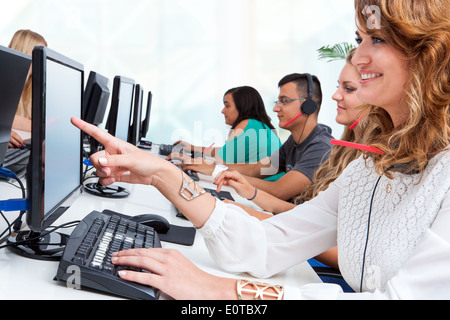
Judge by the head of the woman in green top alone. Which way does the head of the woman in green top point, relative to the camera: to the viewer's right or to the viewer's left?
to the viewer's left

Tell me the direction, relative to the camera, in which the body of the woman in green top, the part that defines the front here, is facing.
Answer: to the viewer's left

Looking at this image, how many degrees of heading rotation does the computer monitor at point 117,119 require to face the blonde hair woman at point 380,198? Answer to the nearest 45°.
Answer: approximately 45° to its right

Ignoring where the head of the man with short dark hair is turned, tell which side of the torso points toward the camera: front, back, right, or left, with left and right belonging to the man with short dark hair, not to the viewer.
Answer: left

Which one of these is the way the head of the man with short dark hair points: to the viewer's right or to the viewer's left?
to the viewer's left

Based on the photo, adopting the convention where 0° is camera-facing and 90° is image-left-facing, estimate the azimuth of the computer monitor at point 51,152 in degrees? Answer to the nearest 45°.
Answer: approximately 270°

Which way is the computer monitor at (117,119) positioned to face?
to the viewer's right
